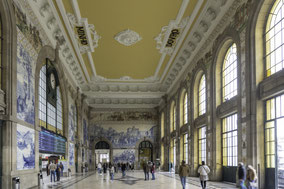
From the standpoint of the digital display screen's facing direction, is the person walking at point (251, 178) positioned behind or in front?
in front

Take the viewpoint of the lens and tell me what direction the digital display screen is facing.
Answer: facing the viewer and to the right of the viewer

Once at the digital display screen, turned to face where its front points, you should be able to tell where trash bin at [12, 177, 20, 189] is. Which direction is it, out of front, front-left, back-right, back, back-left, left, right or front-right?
front-right
